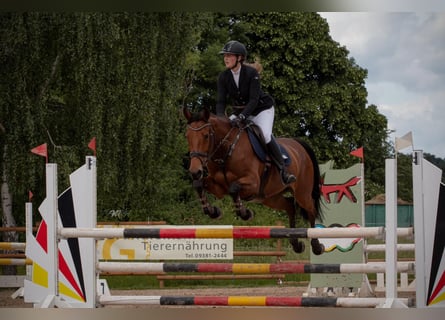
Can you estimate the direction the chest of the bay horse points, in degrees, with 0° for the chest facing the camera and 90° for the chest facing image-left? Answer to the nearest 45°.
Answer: approximately 45°

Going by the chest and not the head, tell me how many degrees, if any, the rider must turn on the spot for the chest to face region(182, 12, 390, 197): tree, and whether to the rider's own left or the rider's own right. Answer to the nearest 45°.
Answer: approximately 135° to the rider's own right

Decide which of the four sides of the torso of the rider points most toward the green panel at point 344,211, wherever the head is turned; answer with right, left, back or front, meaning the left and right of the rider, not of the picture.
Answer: back

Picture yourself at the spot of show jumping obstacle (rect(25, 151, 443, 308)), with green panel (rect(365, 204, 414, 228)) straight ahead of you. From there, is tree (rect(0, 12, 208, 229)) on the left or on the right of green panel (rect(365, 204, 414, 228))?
left

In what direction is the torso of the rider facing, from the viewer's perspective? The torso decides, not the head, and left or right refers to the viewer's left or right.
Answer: facing the viewer and to the left of the viewer

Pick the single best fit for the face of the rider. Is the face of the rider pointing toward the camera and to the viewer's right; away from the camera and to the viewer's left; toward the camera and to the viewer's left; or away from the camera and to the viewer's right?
toward the camera and to the viewer's left

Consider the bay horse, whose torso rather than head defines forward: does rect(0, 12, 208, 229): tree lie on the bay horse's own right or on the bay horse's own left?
on the bay horse's own right
